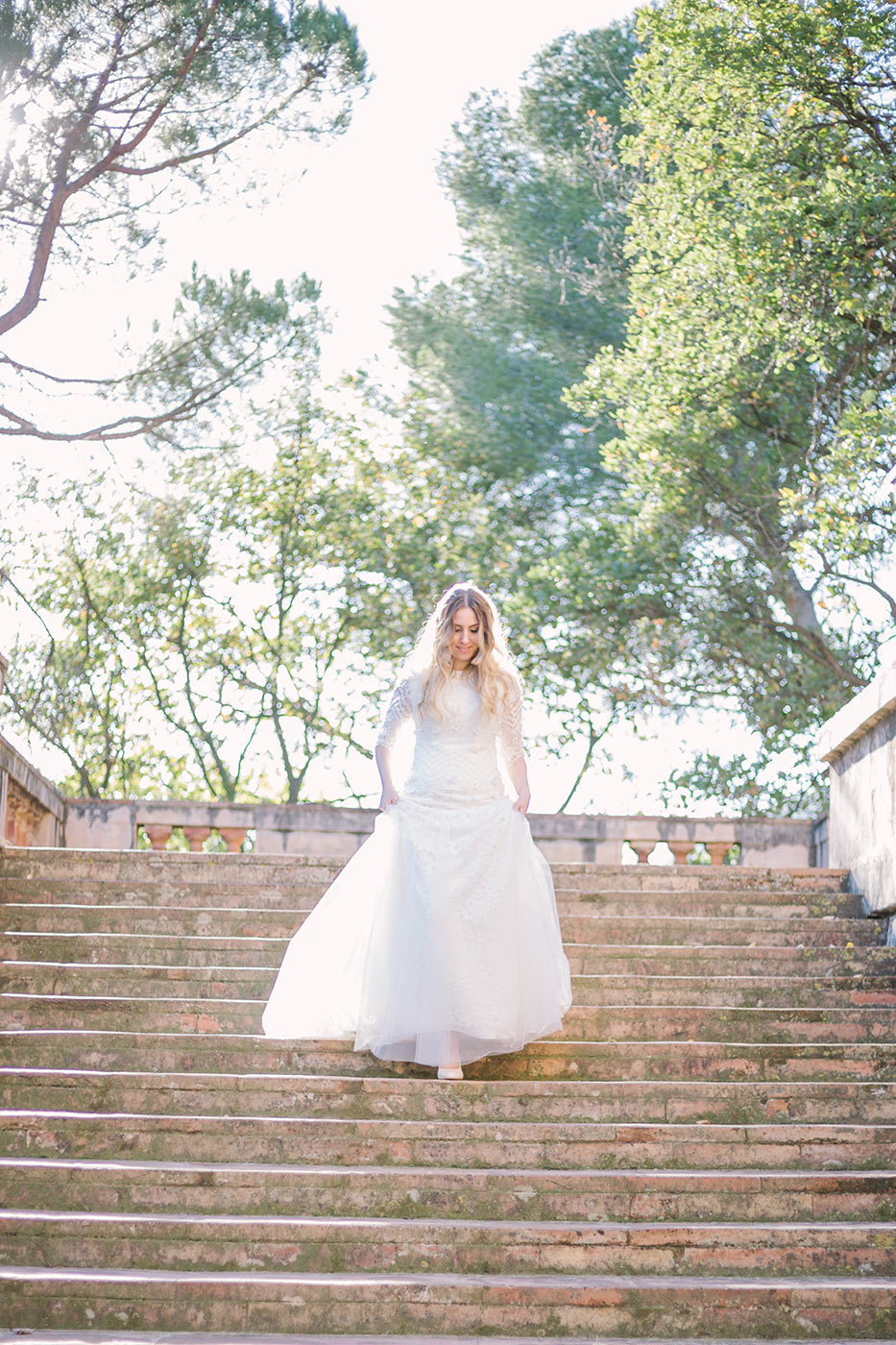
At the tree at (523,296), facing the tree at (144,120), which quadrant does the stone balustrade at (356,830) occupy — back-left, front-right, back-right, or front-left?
front-left

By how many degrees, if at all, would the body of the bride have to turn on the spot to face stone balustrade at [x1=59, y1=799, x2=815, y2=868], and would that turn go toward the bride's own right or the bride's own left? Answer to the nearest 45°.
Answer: approximately 180°

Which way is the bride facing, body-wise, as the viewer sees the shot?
toward the camera

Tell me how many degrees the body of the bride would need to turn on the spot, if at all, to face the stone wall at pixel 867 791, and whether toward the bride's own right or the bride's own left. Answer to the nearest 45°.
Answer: approximately 135° to the bride's own left

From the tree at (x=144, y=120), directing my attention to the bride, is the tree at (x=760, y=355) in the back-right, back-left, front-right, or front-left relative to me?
front-left

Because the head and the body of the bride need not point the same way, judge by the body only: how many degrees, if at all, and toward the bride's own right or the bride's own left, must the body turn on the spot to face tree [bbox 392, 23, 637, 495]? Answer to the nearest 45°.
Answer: approximately 180°

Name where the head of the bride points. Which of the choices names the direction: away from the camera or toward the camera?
toward the camera

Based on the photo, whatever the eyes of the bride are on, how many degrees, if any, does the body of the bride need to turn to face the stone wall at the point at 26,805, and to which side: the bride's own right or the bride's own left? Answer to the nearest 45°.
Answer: approximately 135° to the bride's own right

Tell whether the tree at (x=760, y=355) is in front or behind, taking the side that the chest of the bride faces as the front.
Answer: behind
